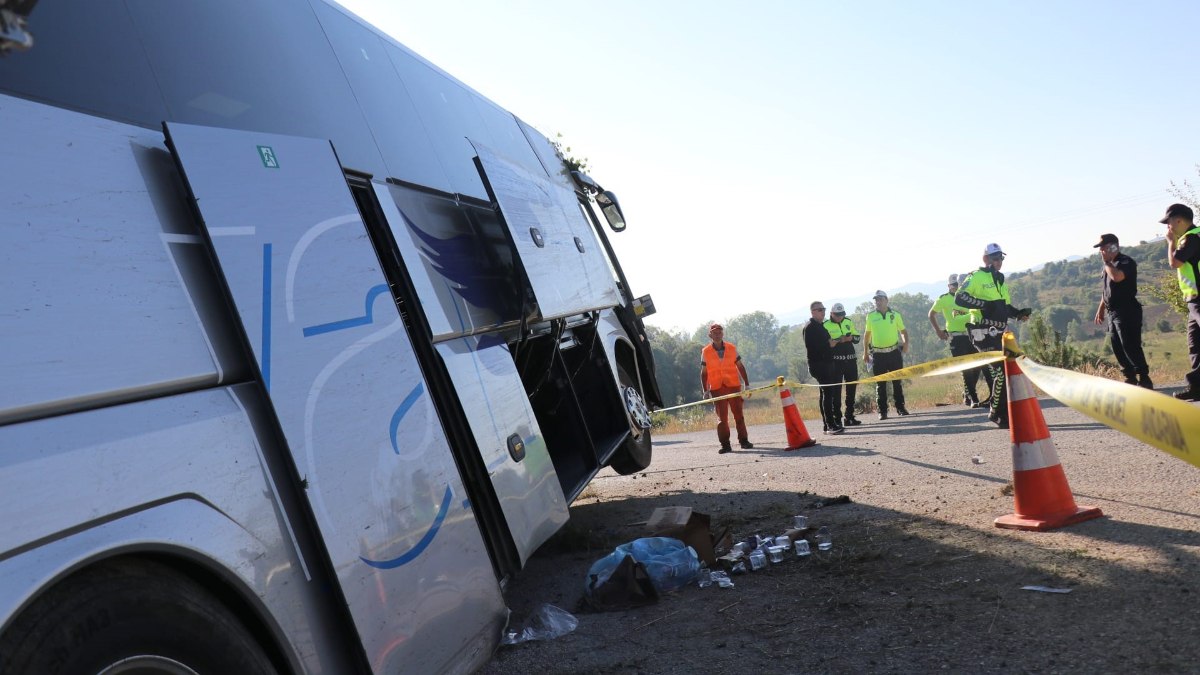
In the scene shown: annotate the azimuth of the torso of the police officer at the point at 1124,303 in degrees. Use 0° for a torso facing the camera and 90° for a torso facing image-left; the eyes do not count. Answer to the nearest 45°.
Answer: approximately 45°

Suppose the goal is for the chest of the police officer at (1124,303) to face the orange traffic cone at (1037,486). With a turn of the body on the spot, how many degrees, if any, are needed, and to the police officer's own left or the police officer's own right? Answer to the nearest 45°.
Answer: approximately 45° to the police officer's own left

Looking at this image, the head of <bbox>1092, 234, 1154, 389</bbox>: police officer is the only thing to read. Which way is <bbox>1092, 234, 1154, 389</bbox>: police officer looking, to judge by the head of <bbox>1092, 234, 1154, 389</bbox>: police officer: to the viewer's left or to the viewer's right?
to the viewer's left

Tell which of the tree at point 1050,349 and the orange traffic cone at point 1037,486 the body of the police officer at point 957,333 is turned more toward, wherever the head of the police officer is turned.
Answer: the orange traffic cone

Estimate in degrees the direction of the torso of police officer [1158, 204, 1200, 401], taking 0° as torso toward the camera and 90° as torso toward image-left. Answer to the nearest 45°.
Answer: approximately 90°

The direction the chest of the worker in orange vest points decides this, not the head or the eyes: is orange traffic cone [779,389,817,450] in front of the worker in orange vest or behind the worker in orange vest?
in front

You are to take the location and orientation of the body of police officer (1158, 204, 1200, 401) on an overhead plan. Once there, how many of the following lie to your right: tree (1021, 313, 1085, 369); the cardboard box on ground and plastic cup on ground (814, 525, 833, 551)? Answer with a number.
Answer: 1

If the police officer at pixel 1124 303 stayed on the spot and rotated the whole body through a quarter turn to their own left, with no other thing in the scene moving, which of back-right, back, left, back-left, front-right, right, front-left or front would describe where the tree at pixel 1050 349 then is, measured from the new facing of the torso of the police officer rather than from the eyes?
back-left

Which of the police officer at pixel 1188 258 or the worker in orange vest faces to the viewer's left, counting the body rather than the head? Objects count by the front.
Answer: the police officer
